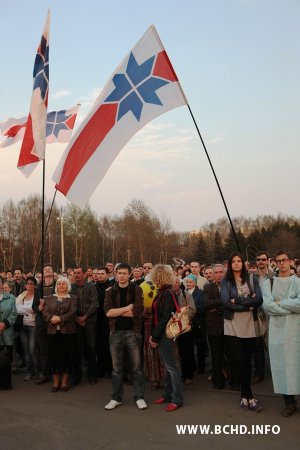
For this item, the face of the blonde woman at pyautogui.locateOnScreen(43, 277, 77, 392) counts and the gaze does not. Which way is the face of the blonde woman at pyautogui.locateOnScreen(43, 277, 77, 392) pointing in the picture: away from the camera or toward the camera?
toward the camera

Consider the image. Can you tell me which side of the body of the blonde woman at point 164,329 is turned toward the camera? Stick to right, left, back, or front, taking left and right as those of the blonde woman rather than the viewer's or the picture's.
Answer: left

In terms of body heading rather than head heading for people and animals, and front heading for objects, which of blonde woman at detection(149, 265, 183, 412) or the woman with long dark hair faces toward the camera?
the woman with long dark hair

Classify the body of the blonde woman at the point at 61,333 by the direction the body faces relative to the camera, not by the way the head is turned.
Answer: toward the camera

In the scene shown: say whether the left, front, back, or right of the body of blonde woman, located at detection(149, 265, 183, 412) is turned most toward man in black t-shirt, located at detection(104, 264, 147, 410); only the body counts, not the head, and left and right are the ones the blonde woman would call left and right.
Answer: front

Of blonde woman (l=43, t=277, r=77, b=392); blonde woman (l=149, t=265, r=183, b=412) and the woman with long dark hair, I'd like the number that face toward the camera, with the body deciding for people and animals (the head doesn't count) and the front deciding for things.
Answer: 2

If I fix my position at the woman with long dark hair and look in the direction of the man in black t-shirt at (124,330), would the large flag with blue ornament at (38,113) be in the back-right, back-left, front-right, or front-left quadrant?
front-right

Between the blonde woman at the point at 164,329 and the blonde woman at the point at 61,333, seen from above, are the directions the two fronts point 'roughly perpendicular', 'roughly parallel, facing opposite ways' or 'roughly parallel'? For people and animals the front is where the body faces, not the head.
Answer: roughly perpendicular

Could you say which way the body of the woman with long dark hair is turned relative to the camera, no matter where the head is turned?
toward the camera

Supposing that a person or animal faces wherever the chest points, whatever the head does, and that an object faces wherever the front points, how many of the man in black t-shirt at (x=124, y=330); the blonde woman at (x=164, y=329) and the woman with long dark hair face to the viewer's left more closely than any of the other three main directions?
1

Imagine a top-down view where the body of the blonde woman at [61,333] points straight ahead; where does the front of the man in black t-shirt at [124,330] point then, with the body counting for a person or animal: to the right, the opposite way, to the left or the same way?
the same way

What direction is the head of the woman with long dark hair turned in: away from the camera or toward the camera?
toward the camera

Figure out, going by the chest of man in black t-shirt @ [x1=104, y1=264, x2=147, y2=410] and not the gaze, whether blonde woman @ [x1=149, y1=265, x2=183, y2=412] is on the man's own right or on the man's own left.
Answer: on the man's own left

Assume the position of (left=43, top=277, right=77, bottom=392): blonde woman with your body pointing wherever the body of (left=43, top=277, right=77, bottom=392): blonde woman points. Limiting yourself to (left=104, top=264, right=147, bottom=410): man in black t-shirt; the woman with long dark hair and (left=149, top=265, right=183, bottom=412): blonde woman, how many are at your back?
0

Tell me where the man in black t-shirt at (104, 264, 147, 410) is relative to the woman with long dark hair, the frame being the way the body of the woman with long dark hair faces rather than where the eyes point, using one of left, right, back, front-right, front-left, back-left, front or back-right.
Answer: right

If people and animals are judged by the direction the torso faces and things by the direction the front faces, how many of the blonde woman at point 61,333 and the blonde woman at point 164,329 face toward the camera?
1
